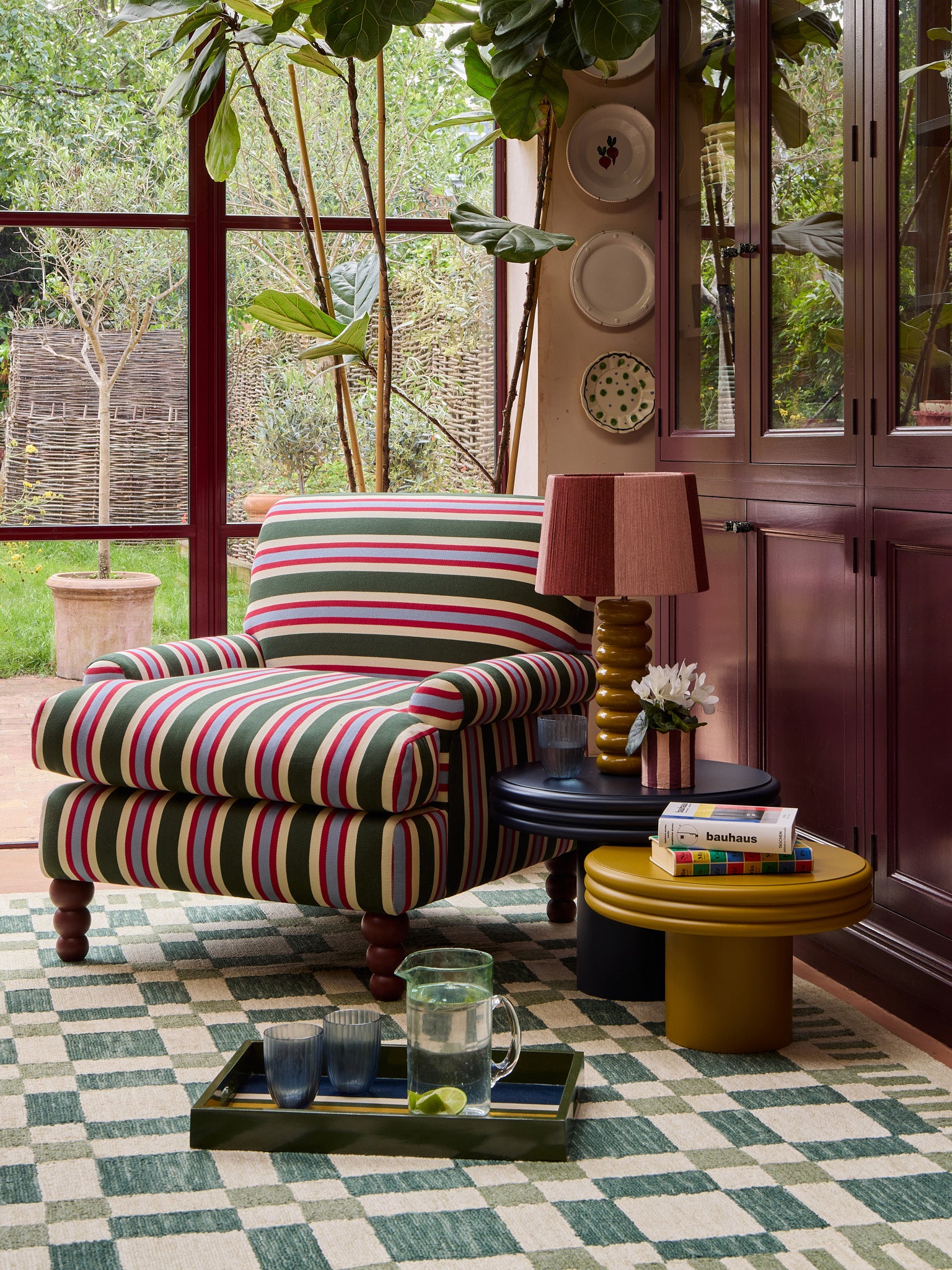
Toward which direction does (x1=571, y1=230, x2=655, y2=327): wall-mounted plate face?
toward the camera

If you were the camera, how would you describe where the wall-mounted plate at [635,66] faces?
facing the viewer

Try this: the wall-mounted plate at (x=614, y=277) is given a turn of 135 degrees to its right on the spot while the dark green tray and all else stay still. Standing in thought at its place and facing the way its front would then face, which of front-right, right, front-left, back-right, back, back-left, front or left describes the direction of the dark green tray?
back-left

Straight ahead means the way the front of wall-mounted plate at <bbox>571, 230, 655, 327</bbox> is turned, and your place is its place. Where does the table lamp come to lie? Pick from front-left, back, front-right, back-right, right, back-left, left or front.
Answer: front

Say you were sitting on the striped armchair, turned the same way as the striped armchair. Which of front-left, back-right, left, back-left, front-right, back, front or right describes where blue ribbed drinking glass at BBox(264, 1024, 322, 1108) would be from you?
front-left

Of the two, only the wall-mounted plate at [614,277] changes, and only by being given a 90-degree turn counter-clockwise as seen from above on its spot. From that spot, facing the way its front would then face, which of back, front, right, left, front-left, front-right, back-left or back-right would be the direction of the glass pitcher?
right

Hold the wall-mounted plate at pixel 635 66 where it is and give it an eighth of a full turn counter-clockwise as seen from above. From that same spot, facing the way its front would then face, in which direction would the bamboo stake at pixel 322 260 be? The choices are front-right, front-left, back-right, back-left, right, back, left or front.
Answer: back-right

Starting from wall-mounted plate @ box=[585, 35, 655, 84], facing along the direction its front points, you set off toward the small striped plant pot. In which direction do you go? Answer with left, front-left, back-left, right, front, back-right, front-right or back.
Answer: front

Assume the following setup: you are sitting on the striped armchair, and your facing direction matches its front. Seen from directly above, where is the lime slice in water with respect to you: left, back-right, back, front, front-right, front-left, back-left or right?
front-left

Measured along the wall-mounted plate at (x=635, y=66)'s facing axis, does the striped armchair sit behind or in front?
in front

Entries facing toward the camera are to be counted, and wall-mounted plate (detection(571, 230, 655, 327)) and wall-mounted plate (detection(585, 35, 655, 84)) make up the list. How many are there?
2

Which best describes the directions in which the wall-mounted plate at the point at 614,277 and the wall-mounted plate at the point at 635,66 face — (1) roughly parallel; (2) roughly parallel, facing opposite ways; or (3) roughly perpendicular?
roughly parallel

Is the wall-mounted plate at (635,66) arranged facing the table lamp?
yes

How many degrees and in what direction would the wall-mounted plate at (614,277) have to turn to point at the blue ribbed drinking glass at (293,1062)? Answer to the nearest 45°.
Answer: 0° — it already faces it
